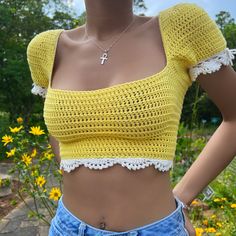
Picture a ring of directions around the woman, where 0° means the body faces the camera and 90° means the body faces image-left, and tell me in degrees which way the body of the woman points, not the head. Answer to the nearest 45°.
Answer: approximately 45°
